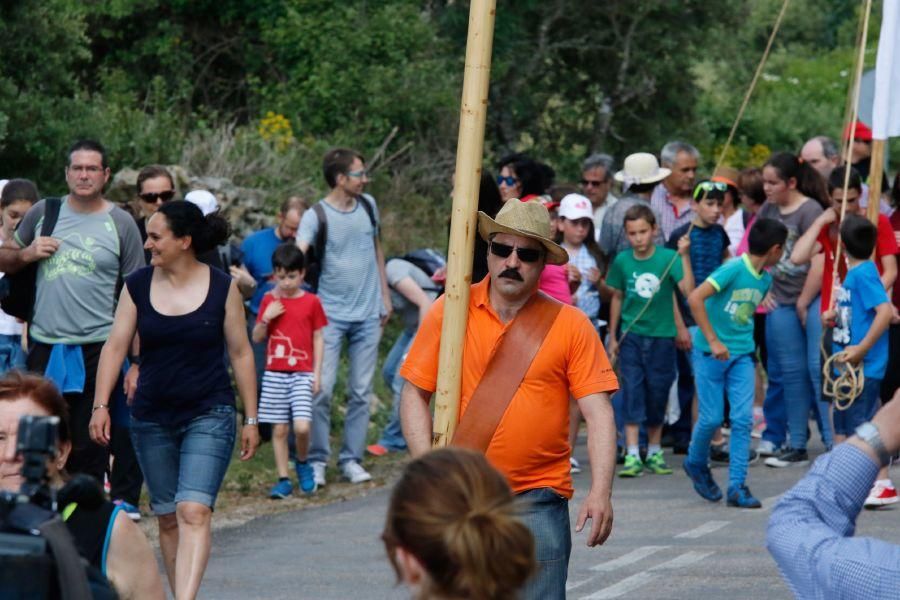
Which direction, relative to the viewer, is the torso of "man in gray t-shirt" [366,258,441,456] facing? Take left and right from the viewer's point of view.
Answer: facing to the left of the viewer

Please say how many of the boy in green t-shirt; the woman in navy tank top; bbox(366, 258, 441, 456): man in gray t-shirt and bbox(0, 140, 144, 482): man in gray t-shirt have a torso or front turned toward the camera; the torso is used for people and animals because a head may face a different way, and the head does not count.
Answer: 3

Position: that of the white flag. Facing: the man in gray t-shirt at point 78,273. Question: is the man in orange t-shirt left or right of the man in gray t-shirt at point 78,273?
left

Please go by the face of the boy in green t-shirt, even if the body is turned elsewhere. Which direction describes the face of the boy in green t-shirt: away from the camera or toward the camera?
toward the camera

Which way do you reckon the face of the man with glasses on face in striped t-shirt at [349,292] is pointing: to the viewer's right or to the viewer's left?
to the viewer's right

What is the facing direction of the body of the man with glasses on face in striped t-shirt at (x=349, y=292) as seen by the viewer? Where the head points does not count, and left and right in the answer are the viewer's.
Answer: facing the viewer and to the right of the viewer

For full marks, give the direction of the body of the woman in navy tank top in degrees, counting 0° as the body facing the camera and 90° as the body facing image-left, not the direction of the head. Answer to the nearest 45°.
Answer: approximately 0°

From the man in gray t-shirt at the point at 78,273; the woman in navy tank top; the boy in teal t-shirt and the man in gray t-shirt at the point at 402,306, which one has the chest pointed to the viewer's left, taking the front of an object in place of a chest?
the man in gray t-shirt at the point at 402,306

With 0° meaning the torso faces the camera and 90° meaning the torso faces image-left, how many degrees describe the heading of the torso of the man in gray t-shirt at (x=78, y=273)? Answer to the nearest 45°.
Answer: approximately 0°

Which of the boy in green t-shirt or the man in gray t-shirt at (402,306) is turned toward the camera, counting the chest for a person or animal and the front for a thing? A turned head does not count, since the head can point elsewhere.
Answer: the boy in green t-shirt

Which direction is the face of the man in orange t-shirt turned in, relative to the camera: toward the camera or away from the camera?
toward the camera

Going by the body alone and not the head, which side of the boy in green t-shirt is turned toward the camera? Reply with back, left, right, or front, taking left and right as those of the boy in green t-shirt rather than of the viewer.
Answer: front

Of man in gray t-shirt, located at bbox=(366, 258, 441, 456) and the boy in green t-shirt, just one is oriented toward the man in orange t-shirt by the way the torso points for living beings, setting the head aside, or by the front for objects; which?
the boy in green t-shirt
